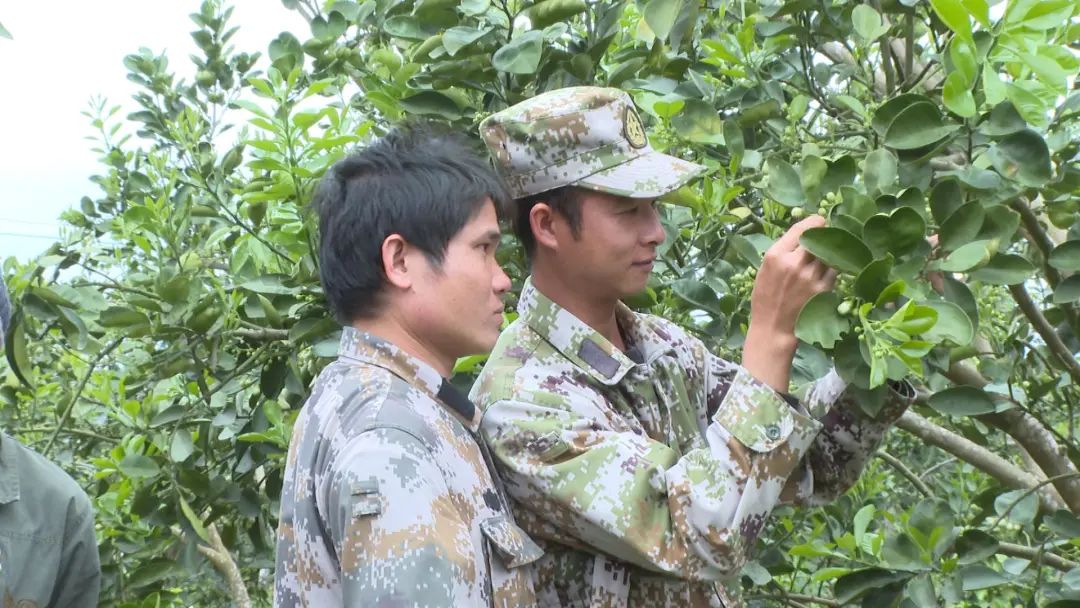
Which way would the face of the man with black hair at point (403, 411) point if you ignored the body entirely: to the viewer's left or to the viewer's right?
to the viewer's right

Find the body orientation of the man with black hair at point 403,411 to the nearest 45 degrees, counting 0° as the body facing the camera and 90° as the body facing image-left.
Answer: approximately 270°

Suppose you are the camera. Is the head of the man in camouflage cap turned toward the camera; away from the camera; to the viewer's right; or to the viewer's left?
to the viewer's right
